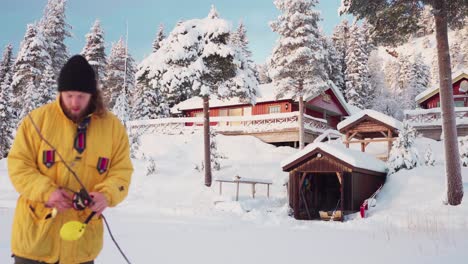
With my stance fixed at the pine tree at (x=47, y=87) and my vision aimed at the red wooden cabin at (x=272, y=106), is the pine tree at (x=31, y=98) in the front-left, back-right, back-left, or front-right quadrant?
back-right

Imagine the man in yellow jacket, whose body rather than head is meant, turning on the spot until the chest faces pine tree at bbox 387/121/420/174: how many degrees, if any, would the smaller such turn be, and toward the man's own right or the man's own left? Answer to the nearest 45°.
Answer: approximately 135° to the man's own left

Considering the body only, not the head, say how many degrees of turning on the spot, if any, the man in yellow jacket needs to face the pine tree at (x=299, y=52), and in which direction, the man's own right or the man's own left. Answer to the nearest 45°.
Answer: approximately 135° to the man's own left

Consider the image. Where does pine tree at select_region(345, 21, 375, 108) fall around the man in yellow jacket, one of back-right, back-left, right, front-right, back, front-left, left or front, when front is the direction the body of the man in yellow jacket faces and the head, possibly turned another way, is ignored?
back-left

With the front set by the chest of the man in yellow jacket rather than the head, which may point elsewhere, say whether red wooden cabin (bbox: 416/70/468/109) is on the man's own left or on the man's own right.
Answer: on the man's own left

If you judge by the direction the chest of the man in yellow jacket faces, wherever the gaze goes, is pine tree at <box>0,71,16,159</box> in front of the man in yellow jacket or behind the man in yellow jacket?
behind

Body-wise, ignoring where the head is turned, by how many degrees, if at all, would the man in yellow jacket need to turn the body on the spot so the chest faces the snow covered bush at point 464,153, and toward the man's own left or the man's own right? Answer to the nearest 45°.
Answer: approximately 135° to the man's own left

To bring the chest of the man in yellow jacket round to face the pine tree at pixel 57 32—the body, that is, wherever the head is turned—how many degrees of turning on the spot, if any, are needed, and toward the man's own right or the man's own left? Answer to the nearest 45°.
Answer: approximately 180°

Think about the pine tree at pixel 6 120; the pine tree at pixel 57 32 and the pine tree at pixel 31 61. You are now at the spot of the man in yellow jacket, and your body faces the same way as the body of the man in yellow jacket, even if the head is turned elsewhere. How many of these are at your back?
3

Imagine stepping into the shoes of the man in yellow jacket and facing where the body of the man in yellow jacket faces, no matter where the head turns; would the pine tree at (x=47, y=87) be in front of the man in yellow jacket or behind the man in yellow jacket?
behind

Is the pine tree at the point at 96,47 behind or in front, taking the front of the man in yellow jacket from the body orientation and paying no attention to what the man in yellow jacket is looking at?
behind

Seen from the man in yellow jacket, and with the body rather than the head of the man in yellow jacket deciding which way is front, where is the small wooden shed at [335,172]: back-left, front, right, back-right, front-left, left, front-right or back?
back-left

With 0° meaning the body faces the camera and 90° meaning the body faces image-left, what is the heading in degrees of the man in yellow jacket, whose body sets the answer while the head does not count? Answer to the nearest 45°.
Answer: approximately 0°
